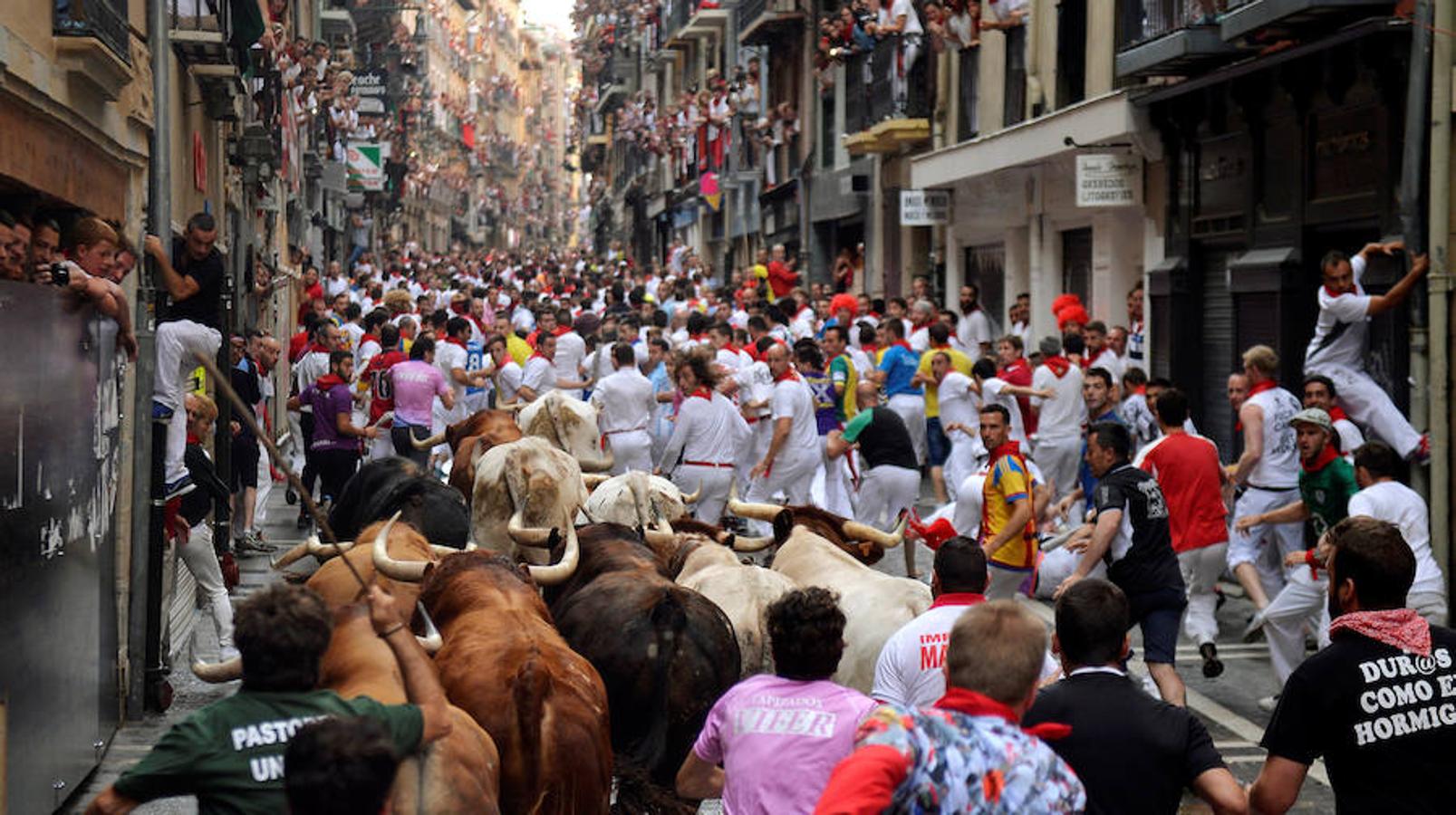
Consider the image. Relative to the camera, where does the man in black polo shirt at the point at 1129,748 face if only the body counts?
away from the camera

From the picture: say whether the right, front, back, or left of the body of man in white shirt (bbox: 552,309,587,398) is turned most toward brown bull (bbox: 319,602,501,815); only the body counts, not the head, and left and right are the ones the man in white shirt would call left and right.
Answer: back

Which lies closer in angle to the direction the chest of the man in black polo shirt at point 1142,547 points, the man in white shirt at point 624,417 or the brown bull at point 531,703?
the man in white shirt

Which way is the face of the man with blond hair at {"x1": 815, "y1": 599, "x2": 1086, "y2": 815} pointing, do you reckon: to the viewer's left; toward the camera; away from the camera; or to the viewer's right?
away from the camera

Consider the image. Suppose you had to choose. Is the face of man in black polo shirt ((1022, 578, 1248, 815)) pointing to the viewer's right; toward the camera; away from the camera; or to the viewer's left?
away from the camera

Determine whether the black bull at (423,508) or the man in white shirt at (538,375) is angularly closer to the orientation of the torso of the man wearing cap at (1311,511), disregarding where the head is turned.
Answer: the black bull

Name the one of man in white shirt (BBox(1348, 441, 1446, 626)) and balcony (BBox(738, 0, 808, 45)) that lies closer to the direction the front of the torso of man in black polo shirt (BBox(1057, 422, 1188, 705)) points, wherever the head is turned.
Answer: the balcony

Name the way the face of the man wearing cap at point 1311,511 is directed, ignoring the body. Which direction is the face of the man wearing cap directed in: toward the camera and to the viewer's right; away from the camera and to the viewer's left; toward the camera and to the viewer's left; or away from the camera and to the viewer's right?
toward the camera and to the viewer's left

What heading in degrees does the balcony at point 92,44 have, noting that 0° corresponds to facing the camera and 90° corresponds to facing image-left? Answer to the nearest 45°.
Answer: approximately 270°

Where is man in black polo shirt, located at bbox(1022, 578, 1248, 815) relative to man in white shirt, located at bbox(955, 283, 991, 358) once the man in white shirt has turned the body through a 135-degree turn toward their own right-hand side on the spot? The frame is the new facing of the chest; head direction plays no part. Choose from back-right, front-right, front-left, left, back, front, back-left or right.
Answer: back

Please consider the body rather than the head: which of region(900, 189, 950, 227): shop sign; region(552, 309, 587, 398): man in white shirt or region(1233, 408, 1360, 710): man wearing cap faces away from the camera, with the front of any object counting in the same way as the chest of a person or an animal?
the man in white shirt

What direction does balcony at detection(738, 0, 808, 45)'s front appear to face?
to the viewer's left
